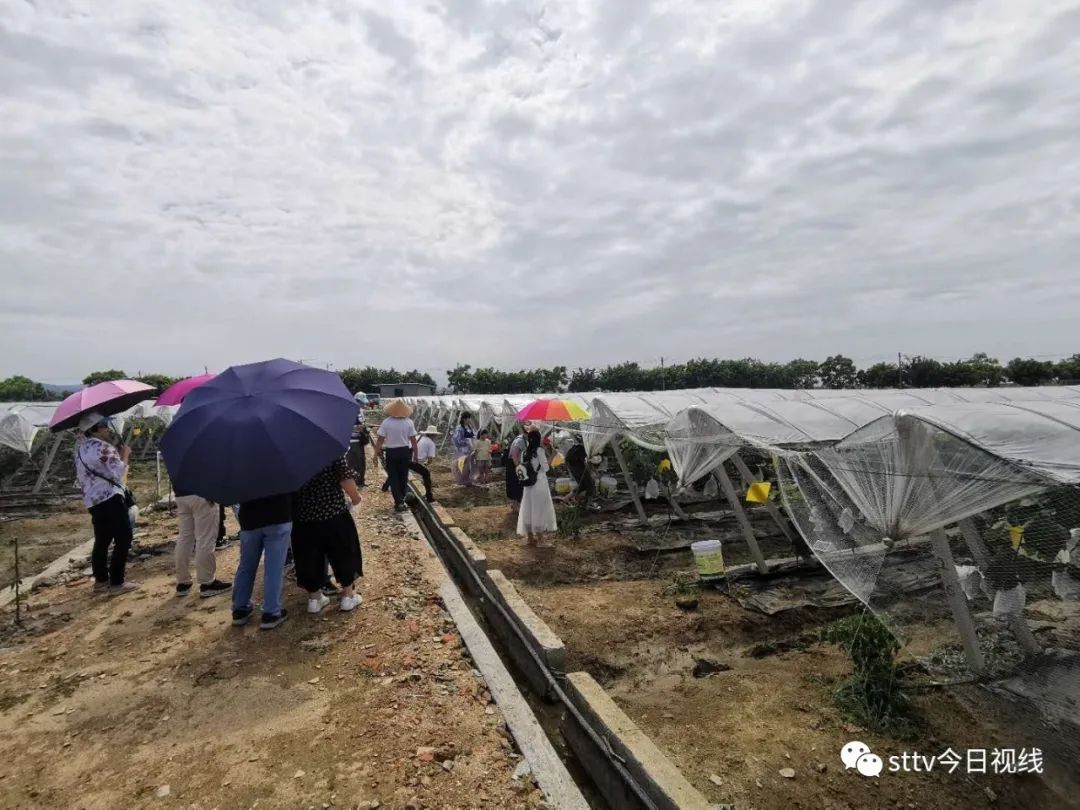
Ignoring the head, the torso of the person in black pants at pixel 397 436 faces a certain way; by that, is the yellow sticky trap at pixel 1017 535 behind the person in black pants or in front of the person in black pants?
behind

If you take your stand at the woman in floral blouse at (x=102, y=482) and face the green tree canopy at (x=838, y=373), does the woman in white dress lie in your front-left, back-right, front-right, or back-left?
front-right

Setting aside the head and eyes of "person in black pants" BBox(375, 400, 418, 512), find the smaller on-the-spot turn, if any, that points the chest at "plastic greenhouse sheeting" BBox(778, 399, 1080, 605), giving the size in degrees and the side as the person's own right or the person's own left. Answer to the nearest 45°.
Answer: approximately 135° to the person's own right

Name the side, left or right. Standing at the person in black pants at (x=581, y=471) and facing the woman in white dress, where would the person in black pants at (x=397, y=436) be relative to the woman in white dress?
right

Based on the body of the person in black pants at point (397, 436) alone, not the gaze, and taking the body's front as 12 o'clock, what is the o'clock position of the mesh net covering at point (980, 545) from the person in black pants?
The mesh net covering is roughly at 5 o'clock from the person in black pants.

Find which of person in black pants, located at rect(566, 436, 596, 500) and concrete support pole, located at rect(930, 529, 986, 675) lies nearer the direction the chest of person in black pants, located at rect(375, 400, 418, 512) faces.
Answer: the person in black pants

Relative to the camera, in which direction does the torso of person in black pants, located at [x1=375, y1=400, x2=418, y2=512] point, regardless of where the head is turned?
away from the camera

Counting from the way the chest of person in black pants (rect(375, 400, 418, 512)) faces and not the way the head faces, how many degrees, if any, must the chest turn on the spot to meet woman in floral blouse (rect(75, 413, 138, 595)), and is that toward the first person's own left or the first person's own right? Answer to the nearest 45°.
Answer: approximately 135° to the first person's own left

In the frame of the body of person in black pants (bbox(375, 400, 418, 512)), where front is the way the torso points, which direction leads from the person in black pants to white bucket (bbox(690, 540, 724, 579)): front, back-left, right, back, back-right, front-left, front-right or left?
back-right

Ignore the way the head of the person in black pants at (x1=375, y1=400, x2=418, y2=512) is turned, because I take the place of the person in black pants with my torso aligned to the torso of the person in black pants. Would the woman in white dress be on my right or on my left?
on my right

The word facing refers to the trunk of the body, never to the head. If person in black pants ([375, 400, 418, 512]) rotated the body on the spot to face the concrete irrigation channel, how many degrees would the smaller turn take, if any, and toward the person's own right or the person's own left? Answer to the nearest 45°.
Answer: approximately 180°

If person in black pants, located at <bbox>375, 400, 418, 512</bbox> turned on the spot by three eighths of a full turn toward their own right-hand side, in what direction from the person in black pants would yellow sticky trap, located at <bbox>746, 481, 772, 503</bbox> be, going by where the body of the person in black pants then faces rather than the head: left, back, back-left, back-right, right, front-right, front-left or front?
front
